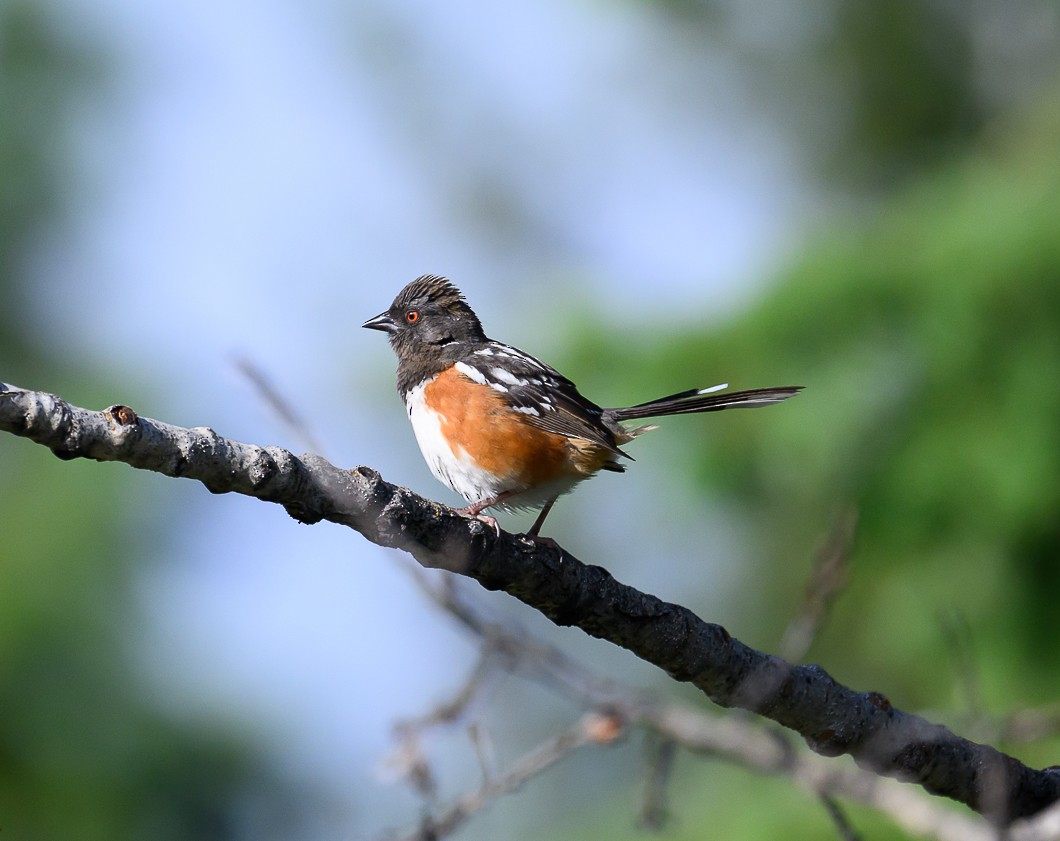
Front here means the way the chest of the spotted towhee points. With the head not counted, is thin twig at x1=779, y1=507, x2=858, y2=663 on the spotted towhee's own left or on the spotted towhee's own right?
on the spotted towhee's own left

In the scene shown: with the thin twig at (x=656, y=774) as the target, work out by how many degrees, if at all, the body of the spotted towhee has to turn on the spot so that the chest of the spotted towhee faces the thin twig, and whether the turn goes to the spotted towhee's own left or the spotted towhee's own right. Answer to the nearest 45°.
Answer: approximately 135° to the spotted towhee's own left

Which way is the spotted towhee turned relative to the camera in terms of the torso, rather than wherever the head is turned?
to the viewer's left
